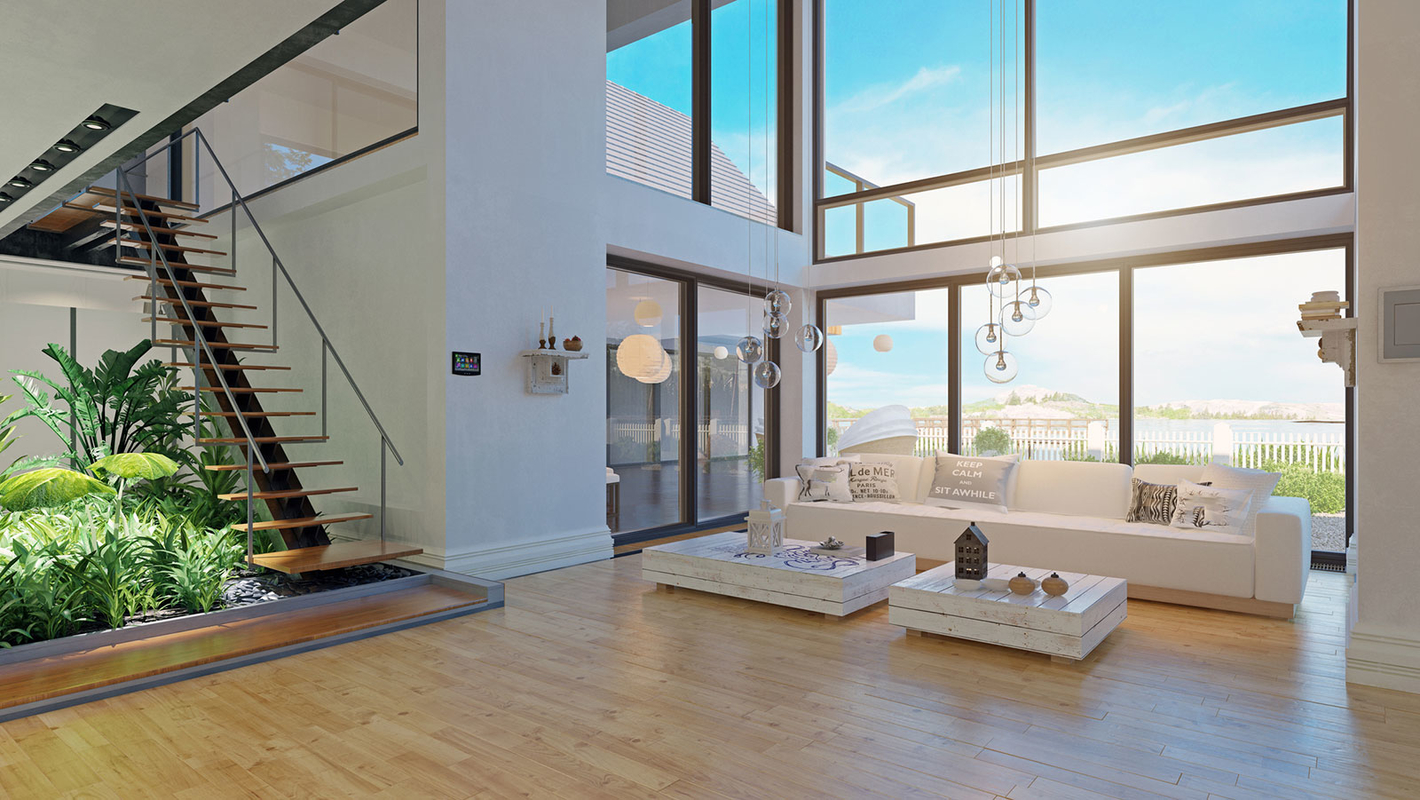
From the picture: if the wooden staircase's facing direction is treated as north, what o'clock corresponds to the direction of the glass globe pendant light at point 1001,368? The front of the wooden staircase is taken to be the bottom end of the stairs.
The glass globe pendant light is roughly at 12 o'clock from the wooden staircase.

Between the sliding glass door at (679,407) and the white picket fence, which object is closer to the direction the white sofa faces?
the sliding glass door

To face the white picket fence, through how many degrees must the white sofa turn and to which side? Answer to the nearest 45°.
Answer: approximately 135° to its right

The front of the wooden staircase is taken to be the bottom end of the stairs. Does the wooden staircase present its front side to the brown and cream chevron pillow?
yes

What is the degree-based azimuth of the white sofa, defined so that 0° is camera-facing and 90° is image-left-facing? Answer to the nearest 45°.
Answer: approximately 45°
